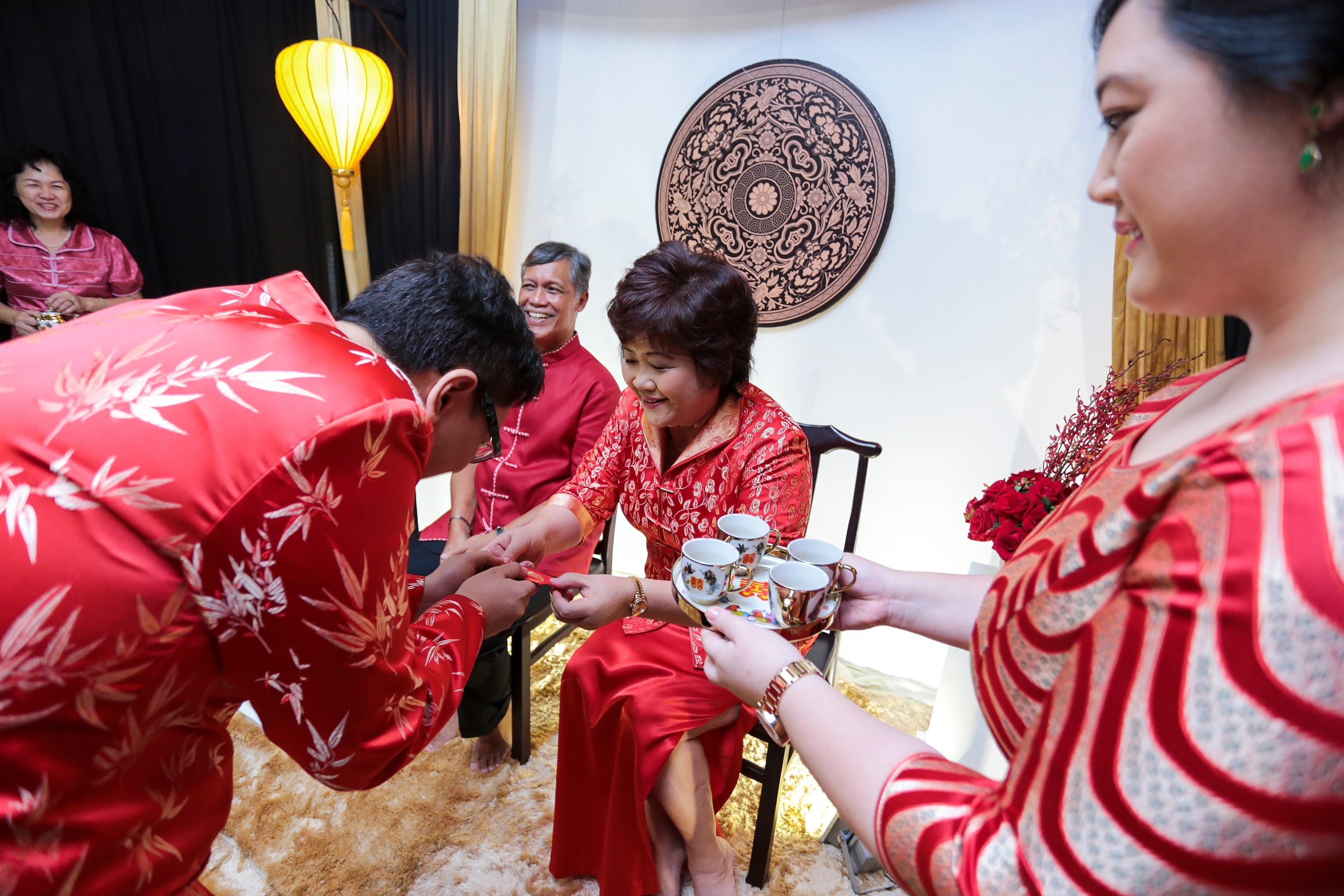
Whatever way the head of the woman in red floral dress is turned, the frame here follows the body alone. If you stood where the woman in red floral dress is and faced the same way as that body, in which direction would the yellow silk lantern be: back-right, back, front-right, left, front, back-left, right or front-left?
right

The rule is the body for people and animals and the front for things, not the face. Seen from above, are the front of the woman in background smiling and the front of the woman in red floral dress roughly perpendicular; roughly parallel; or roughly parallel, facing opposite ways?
roughly perpendicular

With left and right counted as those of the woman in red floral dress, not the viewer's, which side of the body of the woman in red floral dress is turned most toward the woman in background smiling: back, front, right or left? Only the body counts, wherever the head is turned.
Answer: right

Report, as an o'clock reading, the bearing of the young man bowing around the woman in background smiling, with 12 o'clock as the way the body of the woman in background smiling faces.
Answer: The young man bowing is roughly at 12 o'clock from the woman in background smiling.

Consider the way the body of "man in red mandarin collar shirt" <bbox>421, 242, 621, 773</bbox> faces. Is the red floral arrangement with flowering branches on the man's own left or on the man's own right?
on the man's own left

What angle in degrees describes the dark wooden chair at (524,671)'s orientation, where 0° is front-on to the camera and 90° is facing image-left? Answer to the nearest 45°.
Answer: approximately 45°

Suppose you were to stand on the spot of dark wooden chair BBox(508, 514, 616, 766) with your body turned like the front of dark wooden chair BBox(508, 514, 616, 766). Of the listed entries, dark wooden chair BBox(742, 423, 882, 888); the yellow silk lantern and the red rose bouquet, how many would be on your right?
1

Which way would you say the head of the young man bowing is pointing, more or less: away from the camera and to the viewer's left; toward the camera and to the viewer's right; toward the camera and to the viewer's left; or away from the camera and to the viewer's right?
away from the camera and to the viewer's right
